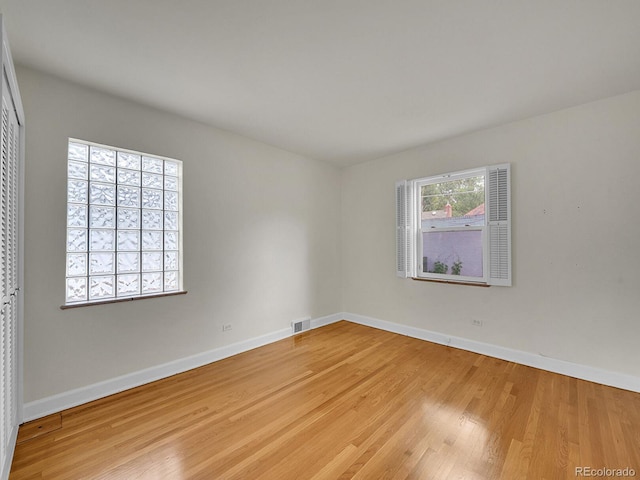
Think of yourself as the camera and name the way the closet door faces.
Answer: facing to the right of the viewer

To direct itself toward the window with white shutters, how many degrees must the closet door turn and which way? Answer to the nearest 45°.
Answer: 0° — it already faces it

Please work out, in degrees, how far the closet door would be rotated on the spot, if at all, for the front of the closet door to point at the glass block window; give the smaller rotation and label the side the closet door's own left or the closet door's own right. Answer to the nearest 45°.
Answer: approximately 45° to the closet door's own left
